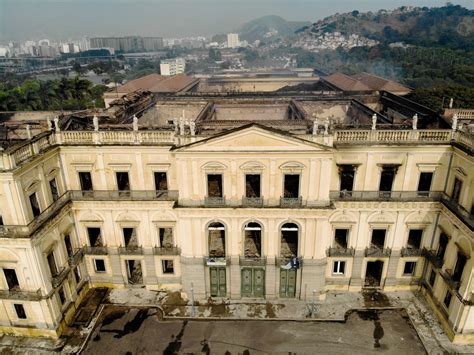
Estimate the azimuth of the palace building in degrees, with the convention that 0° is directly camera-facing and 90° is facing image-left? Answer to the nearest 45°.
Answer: approximately 0°
